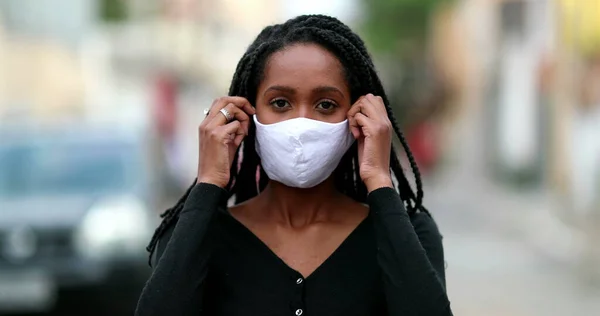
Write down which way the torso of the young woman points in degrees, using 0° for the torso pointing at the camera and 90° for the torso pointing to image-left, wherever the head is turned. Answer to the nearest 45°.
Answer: approximately 0°
